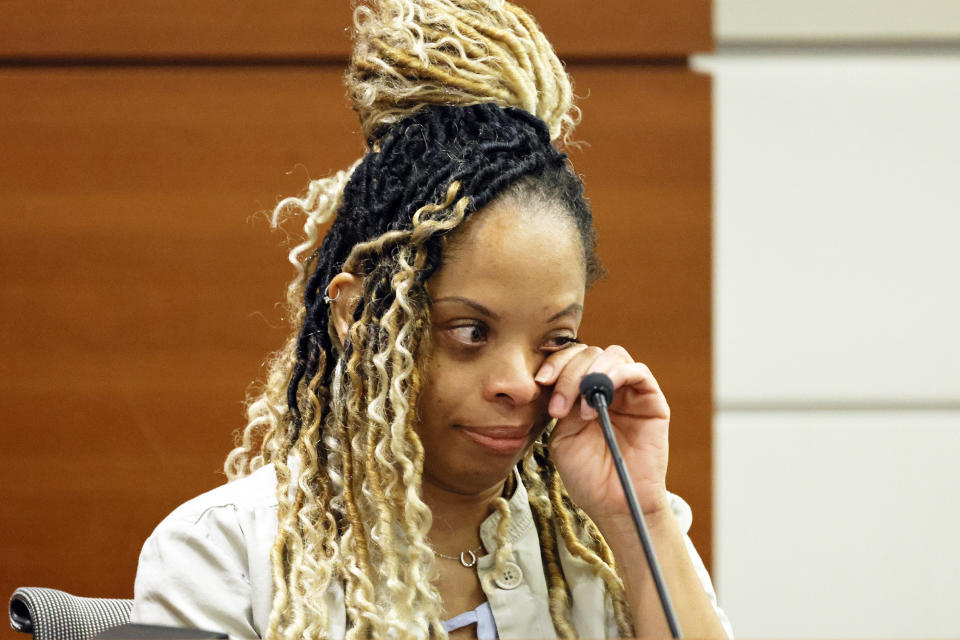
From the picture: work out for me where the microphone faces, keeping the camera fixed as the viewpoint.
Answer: facing away from the viewer and to the left of the viewer

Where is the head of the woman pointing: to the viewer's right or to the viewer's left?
to the viewer's right

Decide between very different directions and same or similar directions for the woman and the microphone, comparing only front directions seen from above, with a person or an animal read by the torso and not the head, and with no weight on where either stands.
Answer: very different directions

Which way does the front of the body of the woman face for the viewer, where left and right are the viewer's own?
facing the viewer and to the right of the viewer
